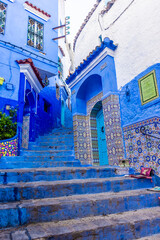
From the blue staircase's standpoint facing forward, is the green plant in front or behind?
behind

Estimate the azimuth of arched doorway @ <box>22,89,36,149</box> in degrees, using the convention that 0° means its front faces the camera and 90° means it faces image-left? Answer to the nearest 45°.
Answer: approximately 315°

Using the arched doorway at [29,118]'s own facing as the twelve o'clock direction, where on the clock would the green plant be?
The green plant is roughly at 2 o'clock from the arched doorway.

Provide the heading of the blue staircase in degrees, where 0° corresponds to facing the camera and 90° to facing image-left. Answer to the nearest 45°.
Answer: approximately 0°

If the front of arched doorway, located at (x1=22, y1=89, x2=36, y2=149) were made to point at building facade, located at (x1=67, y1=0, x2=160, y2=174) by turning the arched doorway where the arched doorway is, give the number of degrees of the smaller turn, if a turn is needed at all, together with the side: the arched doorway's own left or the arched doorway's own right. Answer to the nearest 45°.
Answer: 0° — it already faces it

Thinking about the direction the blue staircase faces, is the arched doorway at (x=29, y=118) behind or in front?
behind
